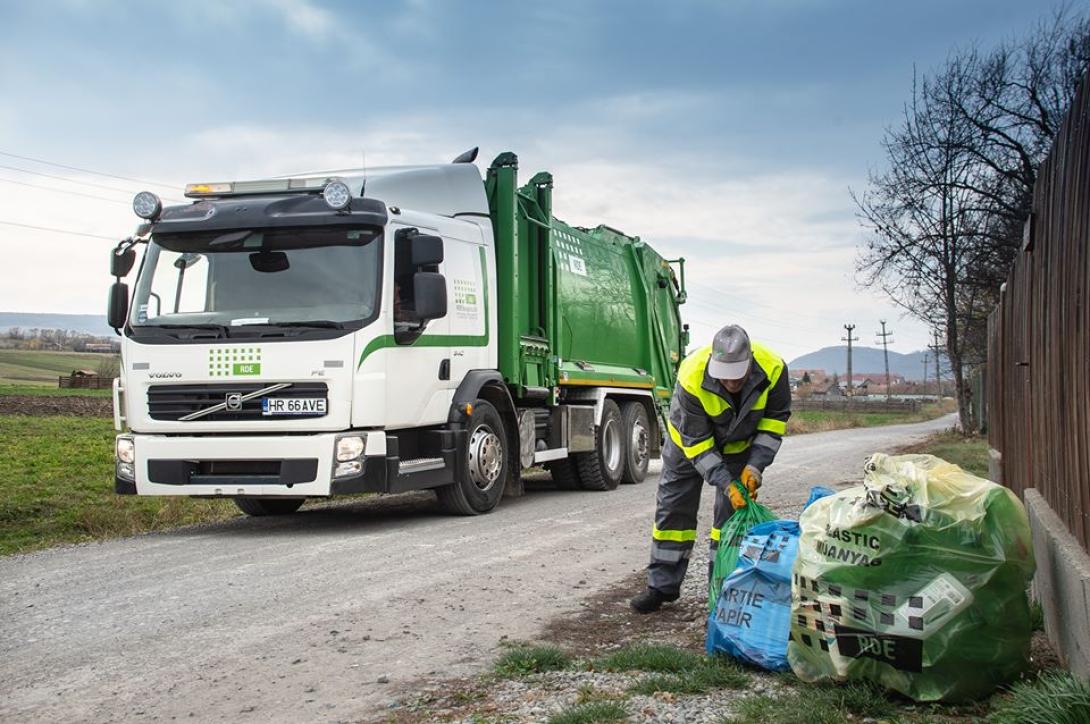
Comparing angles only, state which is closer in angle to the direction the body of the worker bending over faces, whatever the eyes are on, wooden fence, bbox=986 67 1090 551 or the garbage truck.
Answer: the wooden fence

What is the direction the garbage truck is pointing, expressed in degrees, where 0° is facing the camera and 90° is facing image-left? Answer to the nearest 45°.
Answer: approximately 45°

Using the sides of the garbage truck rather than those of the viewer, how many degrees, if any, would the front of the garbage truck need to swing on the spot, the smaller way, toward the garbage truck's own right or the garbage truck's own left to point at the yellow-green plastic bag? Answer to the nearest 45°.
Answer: approximately 90° to the garbage truck's own left

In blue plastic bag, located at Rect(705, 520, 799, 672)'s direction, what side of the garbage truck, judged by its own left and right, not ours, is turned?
left

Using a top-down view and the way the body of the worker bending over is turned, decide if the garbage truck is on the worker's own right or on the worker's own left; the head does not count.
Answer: on the worker's own right

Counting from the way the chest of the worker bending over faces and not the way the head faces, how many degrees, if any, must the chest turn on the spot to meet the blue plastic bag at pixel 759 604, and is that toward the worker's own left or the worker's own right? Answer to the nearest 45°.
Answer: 0° — they already face it

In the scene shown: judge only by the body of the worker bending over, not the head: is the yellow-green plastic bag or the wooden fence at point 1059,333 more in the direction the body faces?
the yellow-green plastic bag

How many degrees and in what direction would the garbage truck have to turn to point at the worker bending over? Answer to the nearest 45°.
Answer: approximately 90° to its left

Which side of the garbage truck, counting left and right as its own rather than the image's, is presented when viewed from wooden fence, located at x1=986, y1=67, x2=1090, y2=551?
left

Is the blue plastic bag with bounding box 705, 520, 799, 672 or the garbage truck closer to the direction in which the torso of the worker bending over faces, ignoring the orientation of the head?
the blue plastic bag

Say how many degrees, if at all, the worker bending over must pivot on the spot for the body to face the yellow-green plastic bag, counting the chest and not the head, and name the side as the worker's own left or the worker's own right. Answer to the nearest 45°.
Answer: approximately 45° to the worker's own left
